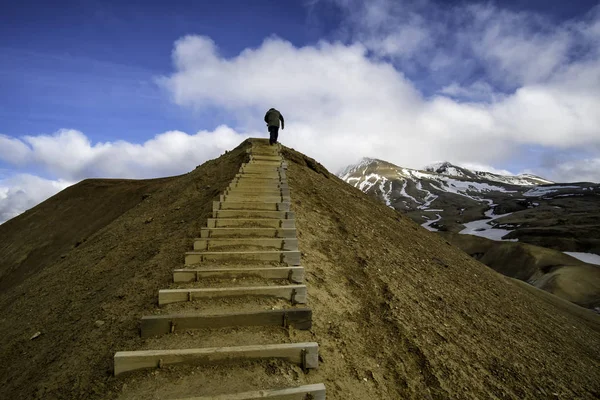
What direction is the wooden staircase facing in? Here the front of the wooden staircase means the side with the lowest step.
toward the camera

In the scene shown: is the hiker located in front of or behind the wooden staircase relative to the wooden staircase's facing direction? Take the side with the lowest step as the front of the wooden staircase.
behind
